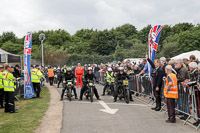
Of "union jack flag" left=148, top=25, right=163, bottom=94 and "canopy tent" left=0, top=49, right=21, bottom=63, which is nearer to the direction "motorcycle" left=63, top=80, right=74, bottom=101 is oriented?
the union jack flag

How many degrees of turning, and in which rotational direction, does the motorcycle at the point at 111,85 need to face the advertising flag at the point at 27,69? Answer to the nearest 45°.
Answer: approximately 90° to its right

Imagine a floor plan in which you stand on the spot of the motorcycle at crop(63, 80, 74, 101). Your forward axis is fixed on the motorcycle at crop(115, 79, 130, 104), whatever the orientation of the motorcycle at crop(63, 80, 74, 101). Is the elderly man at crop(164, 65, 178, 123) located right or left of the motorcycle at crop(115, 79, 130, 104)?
right

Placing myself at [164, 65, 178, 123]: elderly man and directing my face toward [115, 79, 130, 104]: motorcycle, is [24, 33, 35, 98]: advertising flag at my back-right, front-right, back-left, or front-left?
front-left

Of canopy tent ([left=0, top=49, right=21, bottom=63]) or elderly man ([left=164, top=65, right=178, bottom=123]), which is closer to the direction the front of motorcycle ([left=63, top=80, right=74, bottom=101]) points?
the elderly man

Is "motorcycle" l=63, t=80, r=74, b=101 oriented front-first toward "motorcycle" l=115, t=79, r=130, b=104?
no

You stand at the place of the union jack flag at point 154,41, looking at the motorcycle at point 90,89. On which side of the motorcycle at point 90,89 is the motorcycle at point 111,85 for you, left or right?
right

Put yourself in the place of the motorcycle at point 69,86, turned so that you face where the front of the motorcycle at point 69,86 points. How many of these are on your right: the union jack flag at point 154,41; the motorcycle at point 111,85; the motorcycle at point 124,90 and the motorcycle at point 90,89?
0

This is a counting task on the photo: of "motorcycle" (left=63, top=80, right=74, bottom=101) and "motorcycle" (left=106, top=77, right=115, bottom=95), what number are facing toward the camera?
2

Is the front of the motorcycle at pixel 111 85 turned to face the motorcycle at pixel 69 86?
no

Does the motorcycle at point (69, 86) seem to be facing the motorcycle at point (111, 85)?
no

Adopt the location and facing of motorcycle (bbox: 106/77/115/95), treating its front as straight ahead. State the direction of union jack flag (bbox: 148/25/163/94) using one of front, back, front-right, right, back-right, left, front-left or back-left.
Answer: front-left

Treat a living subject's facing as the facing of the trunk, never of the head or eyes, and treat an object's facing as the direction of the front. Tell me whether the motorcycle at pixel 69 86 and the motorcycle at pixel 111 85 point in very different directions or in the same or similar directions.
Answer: same or similar directions

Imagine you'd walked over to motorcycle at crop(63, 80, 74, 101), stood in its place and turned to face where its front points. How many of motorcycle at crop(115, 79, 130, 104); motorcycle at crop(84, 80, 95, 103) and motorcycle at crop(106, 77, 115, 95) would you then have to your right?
0

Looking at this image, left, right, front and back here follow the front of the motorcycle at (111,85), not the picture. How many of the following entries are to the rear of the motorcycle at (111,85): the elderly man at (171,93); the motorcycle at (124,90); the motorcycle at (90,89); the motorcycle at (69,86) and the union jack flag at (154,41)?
0

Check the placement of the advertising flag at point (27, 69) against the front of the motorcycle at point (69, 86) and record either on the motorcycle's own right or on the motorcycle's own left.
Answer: on the motorcycle's own right

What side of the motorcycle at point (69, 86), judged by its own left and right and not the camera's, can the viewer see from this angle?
front
